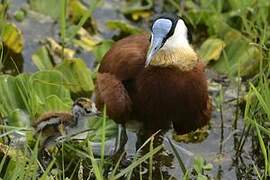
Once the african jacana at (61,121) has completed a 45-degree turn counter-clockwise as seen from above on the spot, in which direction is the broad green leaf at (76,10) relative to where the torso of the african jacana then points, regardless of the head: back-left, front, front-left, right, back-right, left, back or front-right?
front-left

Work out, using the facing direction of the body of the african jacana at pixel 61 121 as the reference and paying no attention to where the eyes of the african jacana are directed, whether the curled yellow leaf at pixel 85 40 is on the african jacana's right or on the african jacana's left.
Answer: on the african jacana's left

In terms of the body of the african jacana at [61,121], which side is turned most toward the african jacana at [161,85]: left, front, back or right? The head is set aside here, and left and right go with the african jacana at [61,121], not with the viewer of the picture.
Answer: front

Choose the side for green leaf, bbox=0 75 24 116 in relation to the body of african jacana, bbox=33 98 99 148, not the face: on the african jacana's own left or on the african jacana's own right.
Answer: on the african jacana's own left

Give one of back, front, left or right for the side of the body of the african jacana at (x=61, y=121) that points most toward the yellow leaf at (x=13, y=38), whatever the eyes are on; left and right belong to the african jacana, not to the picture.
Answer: left

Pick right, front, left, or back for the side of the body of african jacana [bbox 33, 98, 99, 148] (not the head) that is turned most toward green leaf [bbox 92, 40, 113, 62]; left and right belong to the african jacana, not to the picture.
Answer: left

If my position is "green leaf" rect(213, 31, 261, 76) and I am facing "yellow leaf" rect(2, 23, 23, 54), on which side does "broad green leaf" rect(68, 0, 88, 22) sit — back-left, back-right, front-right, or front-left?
front-right

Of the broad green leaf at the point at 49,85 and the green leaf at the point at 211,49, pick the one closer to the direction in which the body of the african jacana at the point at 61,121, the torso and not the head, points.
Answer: the green leaf

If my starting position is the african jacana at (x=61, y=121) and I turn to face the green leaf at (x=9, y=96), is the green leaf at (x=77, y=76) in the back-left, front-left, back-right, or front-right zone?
front-right

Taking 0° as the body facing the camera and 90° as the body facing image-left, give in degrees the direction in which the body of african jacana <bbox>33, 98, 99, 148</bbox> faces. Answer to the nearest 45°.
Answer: approximately 270°
